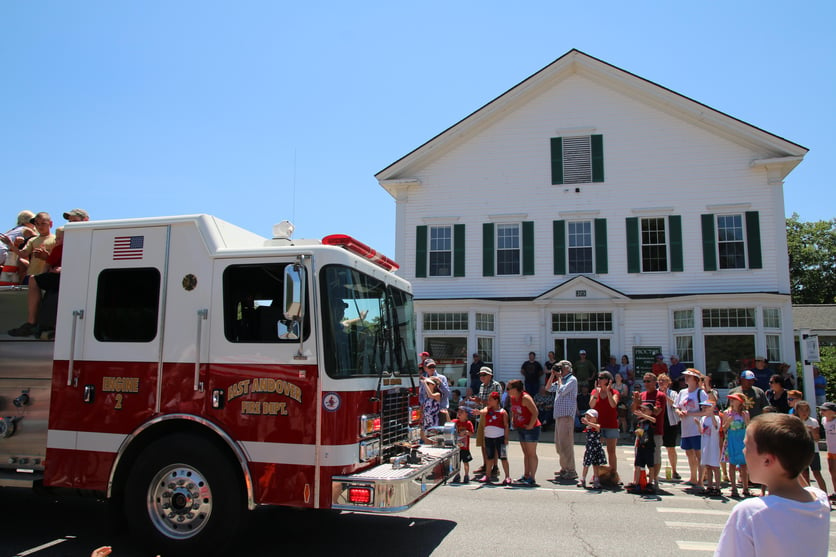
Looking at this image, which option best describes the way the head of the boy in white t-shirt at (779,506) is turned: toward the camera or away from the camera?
away from the camera

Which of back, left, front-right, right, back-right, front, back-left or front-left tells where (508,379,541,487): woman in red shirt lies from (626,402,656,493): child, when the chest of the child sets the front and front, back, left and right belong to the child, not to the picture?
front-right

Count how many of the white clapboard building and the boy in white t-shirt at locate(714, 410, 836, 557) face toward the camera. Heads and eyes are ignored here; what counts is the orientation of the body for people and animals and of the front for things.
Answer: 1

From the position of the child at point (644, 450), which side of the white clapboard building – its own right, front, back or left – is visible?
front

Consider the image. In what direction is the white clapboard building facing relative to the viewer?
toward the camera

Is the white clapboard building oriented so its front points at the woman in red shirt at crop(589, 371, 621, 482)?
yes

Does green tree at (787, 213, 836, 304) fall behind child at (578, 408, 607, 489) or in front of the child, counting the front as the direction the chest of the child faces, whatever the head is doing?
behind

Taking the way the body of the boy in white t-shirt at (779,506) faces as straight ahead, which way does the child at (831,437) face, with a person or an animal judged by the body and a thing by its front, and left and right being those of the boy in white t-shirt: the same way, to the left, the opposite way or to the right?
to the left

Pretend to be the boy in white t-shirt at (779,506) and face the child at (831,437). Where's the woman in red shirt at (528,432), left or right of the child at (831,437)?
left

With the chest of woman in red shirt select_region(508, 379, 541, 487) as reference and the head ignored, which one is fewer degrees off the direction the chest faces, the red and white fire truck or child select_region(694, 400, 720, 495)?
the red and white fire truck
